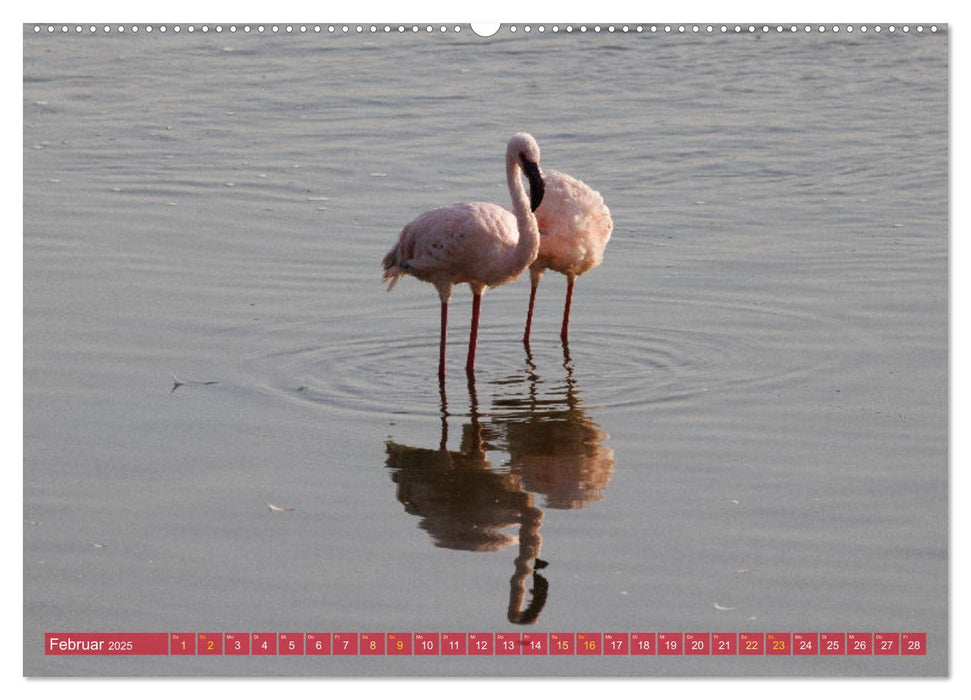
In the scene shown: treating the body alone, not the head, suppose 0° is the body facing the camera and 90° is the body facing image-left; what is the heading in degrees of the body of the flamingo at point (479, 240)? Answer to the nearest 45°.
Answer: approximately 270°

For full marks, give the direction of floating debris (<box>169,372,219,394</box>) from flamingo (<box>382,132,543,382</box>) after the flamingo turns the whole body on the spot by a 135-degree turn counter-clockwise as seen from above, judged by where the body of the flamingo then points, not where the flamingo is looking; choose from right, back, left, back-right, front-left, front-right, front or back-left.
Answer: front-left
